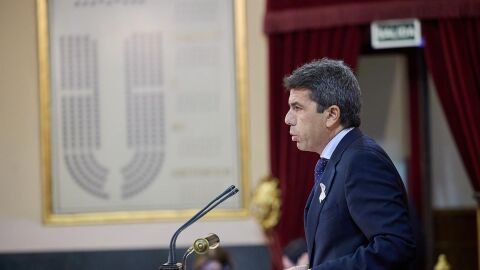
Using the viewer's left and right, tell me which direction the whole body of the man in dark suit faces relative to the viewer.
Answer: facing to the left of the viewer

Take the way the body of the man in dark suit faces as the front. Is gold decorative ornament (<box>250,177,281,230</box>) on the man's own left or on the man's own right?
on the man's own right

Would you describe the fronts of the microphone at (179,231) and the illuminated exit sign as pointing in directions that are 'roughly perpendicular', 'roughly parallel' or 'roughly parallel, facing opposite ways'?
roughly perpendicular

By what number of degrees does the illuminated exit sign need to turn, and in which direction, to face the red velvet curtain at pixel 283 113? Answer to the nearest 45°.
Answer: approximately 90° to its right

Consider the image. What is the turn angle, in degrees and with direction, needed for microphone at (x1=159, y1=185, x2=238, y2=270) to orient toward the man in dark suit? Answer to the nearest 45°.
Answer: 0° — it already faces them

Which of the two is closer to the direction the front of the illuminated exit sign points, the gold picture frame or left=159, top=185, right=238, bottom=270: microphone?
the microphone

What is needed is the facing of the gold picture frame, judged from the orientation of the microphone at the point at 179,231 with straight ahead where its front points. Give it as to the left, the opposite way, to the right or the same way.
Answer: to the right

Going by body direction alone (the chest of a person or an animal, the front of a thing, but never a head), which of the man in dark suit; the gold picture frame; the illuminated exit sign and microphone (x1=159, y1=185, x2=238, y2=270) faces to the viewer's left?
the man in dark suit

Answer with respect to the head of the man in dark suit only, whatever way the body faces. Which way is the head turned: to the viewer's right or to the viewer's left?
to the viewer's left

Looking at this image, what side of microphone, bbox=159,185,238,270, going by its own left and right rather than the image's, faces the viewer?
right

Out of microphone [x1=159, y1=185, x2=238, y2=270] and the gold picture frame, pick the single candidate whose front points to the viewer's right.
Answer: the microphone
